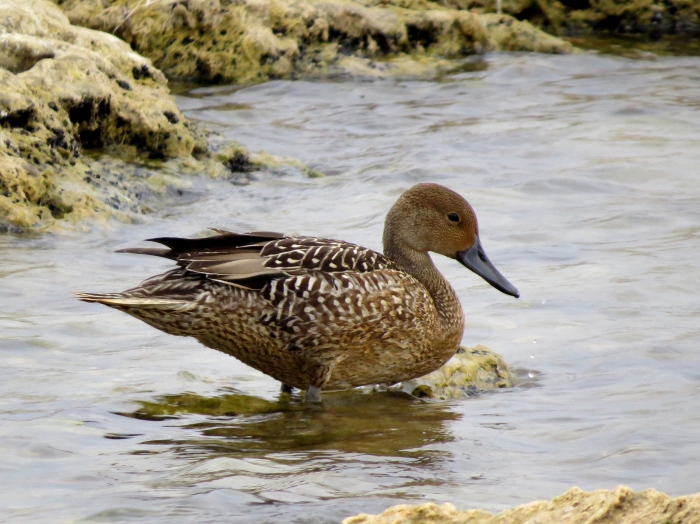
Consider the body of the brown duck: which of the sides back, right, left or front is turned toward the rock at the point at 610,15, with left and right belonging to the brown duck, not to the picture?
left

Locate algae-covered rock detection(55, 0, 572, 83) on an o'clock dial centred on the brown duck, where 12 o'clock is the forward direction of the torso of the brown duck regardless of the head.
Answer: The algae-covered rock is roughly at 9 o'clock from the brown duck.

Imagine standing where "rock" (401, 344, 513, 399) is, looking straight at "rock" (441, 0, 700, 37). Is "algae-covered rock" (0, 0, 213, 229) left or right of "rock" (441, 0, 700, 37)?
left

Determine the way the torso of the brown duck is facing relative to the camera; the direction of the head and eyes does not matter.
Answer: to the viewer's right

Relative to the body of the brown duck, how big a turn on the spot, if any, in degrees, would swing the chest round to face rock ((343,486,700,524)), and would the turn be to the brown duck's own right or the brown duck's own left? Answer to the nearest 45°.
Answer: approximately 90° to the brown duck's own right

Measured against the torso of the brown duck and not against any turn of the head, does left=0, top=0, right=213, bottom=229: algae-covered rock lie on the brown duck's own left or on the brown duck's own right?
on the brown duck's own left

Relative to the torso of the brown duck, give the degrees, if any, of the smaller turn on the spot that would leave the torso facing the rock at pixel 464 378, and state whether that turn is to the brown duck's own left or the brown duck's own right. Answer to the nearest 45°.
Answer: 0° — it already faces it
